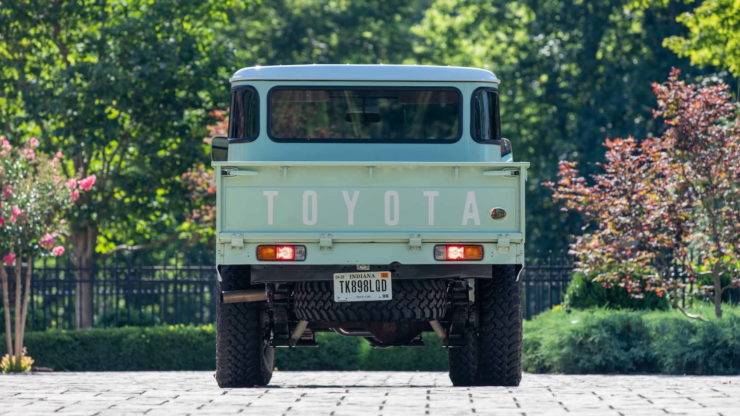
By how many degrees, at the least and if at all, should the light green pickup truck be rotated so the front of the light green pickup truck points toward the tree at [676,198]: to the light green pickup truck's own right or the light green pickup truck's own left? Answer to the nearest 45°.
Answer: approximately 45° to the light green pickup truck's own right

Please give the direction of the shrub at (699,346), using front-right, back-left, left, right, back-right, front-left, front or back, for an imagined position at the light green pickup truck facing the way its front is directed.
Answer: front-right

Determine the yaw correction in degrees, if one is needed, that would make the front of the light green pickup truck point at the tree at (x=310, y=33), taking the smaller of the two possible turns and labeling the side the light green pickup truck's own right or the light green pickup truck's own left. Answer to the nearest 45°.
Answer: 0° — it already faces it

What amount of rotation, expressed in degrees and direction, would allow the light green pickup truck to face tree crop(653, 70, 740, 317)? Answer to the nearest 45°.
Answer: approximately 45° to its right

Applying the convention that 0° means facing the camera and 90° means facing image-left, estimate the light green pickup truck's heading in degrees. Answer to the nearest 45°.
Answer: approximately 180°

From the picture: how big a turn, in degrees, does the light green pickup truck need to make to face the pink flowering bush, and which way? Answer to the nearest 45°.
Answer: approximately 45° to its left
